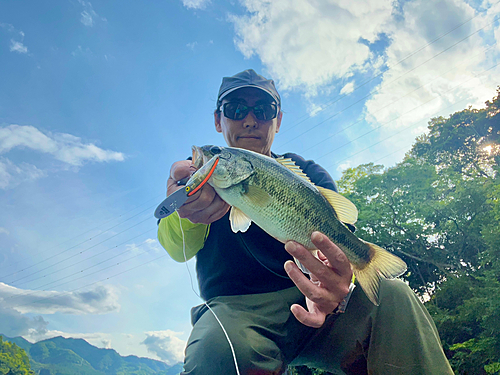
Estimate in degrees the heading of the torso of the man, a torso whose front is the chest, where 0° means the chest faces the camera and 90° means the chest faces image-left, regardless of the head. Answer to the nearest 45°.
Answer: approximately 0°
